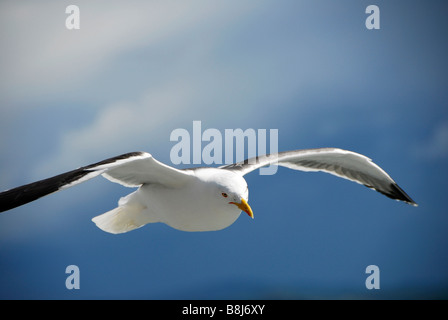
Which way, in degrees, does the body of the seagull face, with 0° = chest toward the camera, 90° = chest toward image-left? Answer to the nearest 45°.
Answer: approximately 315°
